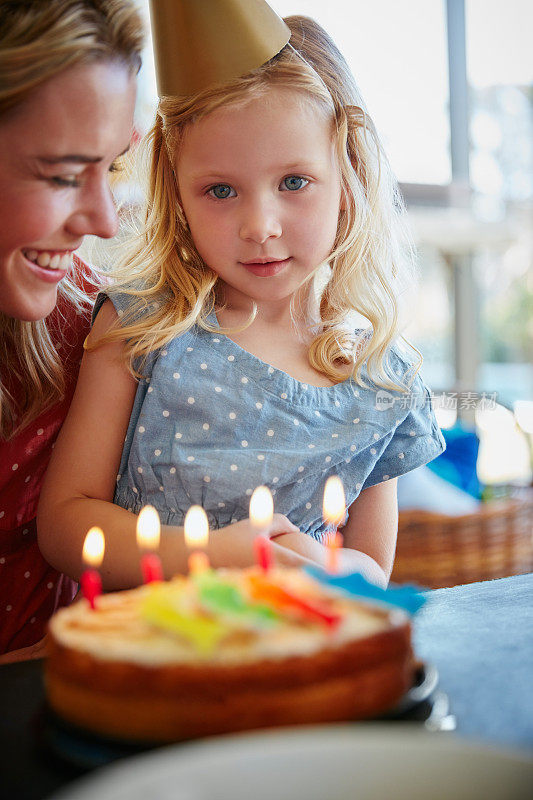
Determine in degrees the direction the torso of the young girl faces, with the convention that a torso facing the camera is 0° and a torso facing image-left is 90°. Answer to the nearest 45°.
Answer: approximately 0°

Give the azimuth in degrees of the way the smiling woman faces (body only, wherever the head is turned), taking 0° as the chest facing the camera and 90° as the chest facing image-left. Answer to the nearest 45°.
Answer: approximately 315°

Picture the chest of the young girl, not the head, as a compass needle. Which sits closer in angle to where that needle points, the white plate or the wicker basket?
the white plate

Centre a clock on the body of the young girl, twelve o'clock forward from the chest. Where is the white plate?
The white plate is roughly at 12 o'clock from the young girl.

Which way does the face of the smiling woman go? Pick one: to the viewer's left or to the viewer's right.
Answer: to the viewer's right
